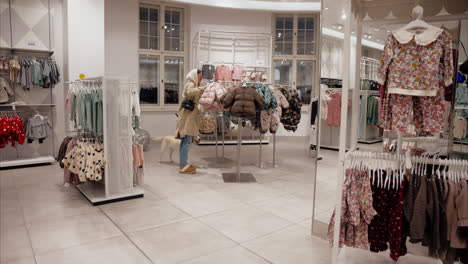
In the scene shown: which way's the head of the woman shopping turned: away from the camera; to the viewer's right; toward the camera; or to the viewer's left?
to the viewer's right

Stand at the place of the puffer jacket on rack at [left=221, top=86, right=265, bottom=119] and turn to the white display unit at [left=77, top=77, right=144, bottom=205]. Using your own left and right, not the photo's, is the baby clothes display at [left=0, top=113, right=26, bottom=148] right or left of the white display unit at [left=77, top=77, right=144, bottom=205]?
right

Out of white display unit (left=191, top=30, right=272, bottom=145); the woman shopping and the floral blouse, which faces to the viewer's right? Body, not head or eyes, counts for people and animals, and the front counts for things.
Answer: the woman shopping

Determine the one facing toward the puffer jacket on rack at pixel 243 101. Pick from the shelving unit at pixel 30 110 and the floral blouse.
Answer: the shelving unit

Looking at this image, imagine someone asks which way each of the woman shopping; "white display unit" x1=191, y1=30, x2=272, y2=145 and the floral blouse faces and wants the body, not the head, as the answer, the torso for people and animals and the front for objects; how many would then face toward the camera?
2

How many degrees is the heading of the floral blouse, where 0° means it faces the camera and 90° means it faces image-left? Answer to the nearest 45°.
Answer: approximately 0°

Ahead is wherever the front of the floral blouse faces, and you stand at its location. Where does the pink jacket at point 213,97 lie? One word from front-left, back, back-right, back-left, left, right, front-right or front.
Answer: back-right

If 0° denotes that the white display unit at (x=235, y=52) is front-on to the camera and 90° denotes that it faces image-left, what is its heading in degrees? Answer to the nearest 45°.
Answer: approximately 0°

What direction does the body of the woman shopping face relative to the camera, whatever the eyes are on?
to the viewer's right
